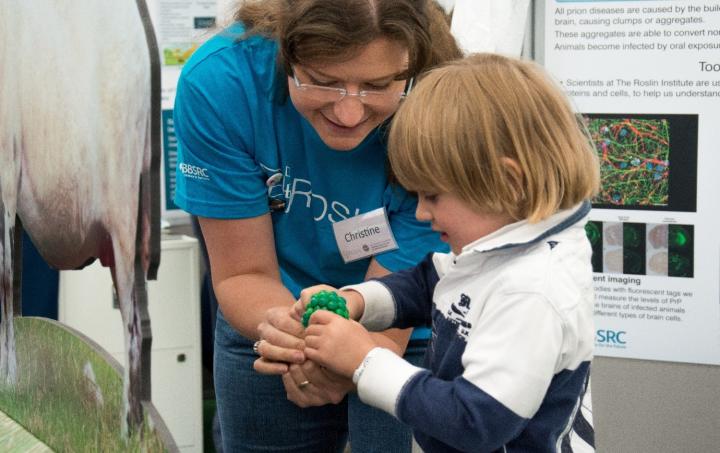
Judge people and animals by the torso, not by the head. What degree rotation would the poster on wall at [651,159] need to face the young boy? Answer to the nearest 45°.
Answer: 0° — it already faces them

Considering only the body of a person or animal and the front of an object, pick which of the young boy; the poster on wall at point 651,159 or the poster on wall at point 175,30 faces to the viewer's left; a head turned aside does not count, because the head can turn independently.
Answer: the young boy

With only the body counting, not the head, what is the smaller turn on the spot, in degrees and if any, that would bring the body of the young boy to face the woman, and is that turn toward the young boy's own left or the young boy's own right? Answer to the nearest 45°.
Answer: approximately 45° to the young boy's own right

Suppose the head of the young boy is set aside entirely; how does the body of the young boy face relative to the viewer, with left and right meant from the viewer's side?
facing to the left of the viewer

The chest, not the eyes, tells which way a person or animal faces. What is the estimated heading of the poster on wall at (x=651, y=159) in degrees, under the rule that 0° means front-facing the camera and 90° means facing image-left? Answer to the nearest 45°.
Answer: approximately 0°

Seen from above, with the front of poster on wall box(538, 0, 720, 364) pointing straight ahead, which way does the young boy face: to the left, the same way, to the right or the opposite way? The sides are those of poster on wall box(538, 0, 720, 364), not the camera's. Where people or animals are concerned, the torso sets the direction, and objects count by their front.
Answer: to the right

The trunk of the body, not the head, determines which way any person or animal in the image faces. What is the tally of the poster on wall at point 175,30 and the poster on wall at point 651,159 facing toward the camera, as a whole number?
2

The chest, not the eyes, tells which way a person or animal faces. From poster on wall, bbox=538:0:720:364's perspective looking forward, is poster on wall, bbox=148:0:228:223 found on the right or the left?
on its right

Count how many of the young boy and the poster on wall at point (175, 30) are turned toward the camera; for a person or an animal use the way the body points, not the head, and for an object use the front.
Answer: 1

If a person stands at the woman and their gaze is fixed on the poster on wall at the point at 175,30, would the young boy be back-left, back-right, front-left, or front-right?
back-right
